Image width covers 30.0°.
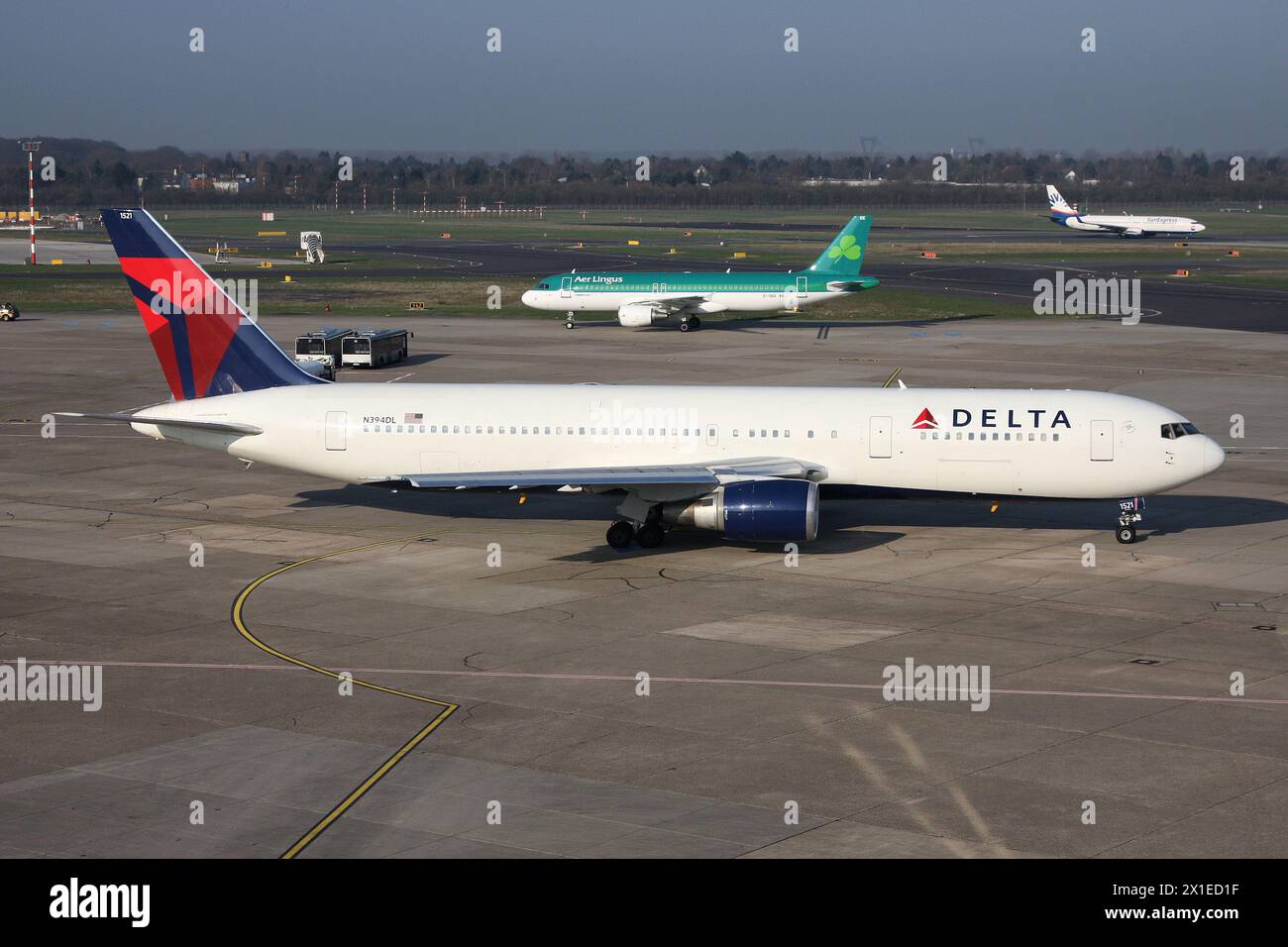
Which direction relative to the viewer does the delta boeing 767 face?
to the viewer's right
